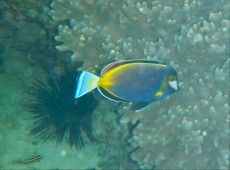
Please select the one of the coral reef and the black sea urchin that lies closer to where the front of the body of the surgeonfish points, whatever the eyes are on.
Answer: the coral reef

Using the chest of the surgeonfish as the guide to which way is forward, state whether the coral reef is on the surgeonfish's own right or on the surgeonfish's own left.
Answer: on the surgeonfish's own left

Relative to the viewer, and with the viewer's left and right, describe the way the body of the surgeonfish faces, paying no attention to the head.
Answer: facing to the right of the viewer
